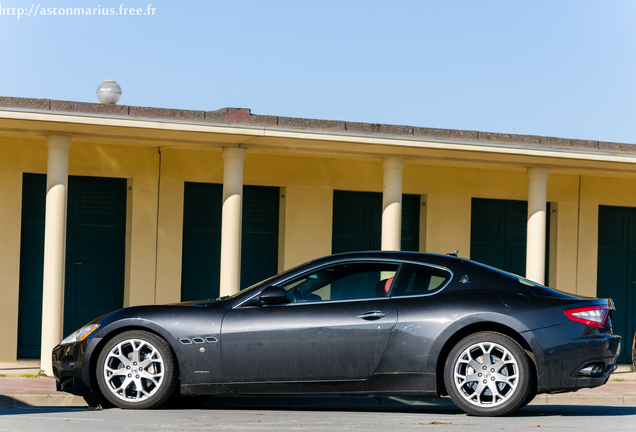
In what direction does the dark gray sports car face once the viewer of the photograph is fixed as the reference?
facing to the left of the viewer

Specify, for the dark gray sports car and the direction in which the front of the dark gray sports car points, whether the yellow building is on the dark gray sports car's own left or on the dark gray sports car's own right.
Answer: on the dark gray sports car's own right
